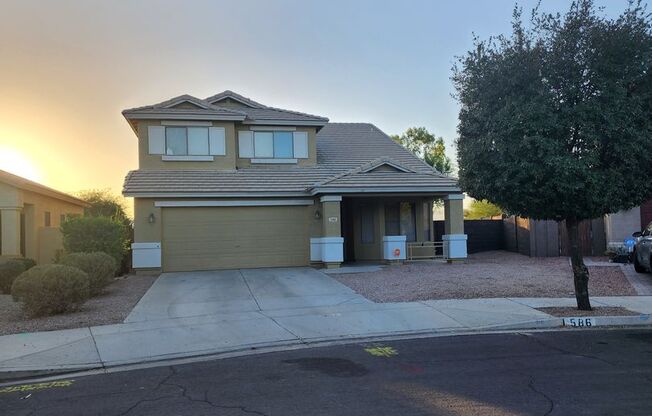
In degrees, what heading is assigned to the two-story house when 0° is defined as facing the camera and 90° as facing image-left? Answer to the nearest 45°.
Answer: approximately 0°

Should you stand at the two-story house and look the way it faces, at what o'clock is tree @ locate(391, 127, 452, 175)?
The tree is roughly at 7 o'clock from the two-story house.

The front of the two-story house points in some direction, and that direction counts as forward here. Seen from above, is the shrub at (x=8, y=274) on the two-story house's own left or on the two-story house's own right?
on the two-story house's own right

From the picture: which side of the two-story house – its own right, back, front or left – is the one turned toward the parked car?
left

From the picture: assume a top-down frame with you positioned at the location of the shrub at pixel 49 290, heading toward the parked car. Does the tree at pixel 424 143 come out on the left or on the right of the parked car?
left

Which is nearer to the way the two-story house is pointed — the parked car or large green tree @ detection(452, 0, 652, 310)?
the large green tree

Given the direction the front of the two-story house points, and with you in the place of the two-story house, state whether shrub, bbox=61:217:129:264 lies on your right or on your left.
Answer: on your right

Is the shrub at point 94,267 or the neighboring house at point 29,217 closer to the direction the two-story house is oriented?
the shrub

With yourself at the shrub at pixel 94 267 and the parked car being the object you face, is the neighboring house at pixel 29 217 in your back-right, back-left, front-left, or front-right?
back-left

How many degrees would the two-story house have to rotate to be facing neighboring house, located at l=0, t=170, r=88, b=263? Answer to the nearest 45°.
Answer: approximately 90° to its right

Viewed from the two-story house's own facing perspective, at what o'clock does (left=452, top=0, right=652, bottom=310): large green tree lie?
The large green tree is roughly at 11 o'clock from the two-story house.
